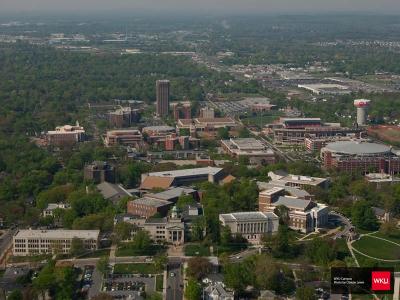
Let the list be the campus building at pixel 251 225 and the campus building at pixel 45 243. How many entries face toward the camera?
2

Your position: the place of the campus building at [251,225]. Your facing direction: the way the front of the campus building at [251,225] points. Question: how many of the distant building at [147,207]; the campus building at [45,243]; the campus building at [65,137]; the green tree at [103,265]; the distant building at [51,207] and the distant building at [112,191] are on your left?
0

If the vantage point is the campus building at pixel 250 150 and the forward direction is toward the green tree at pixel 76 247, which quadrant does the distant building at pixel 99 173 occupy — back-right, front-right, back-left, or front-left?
front-right

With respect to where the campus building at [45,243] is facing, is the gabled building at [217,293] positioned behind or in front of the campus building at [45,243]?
in front

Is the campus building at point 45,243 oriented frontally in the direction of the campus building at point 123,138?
no

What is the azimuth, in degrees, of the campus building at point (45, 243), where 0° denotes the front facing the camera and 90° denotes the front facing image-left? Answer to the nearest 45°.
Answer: approximately 0°

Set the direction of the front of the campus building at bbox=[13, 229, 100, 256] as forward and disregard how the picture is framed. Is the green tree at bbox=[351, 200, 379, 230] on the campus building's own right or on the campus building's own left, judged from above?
on the campus building's own left

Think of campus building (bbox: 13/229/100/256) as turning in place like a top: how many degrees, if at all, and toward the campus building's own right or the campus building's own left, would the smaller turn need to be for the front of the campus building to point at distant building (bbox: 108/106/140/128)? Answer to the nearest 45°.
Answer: approximately 180°

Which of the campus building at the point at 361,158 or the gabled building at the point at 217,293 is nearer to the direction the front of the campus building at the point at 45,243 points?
the gabled building

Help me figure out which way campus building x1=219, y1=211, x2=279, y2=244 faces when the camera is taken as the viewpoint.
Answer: facing the viewer

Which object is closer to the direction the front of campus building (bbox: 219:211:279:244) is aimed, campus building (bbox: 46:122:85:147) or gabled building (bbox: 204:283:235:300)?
the gabled building

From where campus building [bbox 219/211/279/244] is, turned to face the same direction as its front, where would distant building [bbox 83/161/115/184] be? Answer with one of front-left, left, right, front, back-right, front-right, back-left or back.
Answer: back-right

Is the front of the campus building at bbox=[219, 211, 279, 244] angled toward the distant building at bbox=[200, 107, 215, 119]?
no

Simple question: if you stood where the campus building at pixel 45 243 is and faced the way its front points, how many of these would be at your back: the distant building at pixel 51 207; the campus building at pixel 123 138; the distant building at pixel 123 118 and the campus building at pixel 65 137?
4

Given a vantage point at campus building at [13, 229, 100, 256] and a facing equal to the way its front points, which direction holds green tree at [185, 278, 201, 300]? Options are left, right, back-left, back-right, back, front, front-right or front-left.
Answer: front-left

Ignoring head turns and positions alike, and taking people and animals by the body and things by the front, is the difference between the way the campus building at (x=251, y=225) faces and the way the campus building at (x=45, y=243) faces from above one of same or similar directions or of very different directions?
same or similar directions

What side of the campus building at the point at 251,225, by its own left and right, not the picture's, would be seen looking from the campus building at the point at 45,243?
right

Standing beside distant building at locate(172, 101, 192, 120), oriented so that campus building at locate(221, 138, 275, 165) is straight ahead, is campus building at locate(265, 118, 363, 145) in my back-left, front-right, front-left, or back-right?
front-left

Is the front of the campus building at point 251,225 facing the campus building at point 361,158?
no

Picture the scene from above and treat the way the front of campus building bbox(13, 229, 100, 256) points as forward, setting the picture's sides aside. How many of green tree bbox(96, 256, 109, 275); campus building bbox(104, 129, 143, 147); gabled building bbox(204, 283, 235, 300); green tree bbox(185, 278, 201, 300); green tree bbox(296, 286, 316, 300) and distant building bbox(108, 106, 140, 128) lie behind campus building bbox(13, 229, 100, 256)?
2
